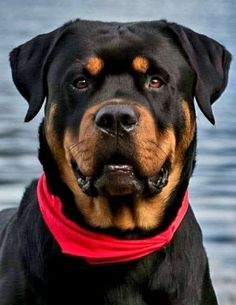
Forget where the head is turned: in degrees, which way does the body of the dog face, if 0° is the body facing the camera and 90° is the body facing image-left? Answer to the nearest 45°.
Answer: approximately 0°
